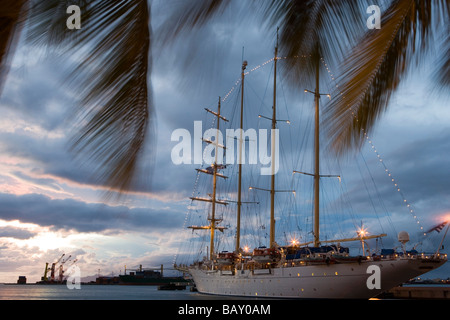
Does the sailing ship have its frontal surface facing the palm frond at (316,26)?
no
